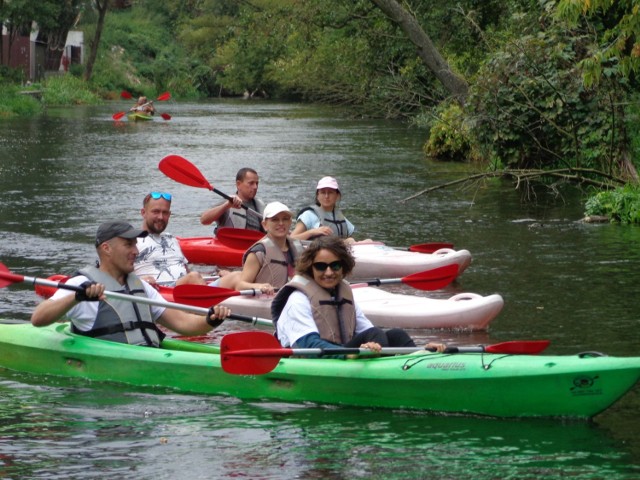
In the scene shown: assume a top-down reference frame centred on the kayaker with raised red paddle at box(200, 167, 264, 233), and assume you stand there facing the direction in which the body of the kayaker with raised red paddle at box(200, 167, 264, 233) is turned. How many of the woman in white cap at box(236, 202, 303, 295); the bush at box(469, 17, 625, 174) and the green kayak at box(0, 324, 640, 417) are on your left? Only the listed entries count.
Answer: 1

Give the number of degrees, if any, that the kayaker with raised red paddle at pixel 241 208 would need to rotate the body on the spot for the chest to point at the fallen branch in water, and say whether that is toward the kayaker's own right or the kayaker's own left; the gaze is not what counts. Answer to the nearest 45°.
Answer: approximately 90° to the kayaker's own left

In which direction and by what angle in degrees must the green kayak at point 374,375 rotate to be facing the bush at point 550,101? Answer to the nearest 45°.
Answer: approximately 90° to its left

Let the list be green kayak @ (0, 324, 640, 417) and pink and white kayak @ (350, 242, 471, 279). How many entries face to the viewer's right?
2

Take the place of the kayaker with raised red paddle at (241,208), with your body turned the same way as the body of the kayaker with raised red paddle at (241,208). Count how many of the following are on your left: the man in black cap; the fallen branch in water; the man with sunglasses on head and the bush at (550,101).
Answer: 2

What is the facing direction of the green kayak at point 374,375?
to the viewer's right

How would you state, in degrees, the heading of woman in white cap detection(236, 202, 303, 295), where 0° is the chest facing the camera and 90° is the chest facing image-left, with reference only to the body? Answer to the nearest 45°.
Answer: approximately 315°

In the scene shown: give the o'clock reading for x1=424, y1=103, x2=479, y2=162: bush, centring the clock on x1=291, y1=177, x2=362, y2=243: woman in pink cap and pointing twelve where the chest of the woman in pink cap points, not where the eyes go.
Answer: The bush is roughly at 8 o'clock from the woman in pink cap.

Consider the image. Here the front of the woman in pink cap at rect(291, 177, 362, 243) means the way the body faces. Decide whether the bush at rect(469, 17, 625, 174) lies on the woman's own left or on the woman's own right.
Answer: on the woman's own left

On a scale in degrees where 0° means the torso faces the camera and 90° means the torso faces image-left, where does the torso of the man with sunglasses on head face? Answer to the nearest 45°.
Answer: approximately 315°

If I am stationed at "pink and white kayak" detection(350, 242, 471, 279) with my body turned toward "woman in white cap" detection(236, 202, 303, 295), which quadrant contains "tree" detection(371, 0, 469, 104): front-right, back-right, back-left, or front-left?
back-right

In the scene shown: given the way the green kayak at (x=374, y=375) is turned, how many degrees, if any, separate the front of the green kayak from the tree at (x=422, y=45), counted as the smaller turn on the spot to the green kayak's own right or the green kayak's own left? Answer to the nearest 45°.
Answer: approximately 90° to the green kayak's own left
